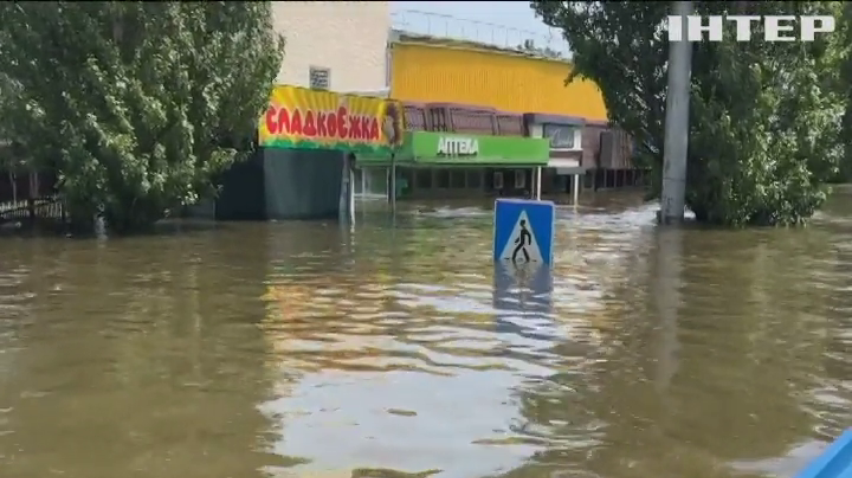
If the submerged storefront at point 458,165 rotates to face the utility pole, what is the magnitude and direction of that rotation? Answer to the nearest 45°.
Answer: approximately 45° to its left

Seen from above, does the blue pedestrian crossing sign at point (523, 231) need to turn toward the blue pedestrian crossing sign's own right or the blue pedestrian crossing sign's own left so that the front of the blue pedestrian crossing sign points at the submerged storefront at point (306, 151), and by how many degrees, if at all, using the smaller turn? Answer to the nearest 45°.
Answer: approximately 135° to the blue pedestrian crossing sign's own right

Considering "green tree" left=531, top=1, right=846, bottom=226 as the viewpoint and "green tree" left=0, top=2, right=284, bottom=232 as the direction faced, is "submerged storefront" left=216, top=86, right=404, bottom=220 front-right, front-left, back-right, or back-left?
front-right

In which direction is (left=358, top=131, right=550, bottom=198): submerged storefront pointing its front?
toward the camera

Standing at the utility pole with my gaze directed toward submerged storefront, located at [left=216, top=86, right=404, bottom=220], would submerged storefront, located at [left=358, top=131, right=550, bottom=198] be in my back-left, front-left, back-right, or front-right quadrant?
front-right

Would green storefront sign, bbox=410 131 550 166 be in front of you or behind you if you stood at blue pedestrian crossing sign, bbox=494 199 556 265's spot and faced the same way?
behind

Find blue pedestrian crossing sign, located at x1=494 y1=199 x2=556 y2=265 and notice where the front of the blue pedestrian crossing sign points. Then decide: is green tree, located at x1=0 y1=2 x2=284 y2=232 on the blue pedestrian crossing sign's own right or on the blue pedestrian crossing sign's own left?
on the blue pedestrian crossing sign's own right

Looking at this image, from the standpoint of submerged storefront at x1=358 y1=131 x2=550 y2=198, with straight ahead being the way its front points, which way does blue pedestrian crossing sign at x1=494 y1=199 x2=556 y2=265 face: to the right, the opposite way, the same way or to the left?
the same way

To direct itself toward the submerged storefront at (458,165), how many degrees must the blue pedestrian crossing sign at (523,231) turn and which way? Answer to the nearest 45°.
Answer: approximately 180°

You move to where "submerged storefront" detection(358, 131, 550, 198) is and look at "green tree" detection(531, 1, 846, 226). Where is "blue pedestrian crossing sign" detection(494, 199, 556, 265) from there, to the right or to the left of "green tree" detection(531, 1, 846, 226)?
right

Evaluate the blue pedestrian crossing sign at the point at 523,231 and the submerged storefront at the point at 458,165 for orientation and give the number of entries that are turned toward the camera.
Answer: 2
